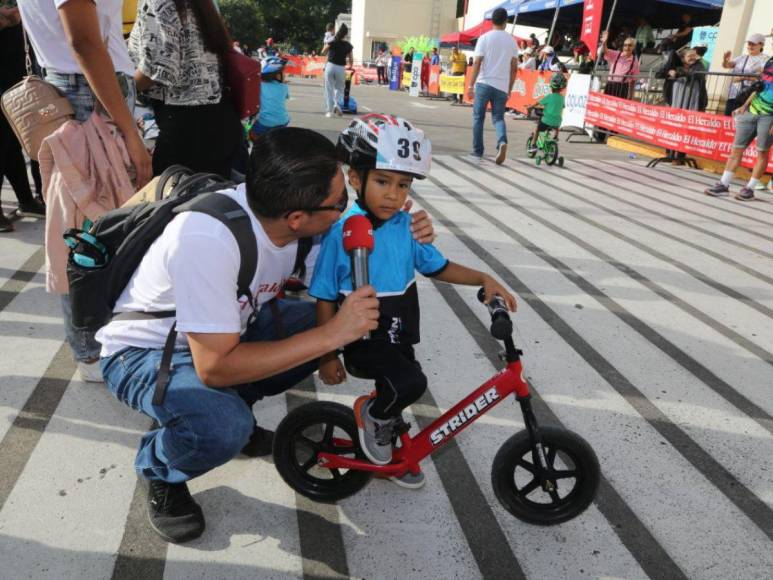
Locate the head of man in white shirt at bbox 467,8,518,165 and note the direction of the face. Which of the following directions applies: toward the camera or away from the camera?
away from the camera

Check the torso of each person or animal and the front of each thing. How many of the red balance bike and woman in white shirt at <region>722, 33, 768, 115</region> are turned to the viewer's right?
1

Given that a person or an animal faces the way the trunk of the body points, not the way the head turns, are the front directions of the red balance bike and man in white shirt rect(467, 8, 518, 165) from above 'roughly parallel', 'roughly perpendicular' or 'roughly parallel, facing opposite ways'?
roughly perpendicular

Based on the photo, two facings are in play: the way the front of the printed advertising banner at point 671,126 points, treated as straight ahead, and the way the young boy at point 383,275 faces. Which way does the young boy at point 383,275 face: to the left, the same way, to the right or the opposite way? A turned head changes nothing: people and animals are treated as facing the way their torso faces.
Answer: to the left

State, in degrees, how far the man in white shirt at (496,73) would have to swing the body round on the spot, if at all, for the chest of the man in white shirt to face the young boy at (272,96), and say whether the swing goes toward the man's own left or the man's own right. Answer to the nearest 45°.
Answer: approximately 135° to the man's own left

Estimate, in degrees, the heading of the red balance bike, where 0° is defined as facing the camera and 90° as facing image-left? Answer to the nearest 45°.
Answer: approximately 270°

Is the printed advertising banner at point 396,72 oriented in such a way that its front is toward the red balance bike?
yes

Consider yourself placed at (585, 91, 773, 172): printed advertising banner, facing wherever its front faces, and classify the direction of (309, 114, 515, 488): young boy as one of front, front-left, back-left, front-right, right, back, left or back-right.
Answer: front-left

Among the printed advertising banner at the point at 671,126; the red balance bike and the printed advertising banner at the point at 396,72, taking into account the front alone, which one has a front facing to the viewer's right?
the red balance bike

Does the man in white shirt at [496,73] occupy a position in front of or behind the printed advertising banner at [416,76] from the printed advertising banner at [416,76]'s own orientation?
in front

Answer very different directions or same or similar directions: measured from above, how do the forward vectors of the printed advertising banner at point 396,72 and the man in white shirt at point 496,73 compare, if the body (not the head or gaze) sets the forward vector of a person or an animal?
very different directions

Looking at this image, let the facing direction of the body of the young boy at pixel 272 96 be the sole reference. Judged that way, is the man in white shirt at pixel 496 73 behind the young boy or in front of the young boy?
in front

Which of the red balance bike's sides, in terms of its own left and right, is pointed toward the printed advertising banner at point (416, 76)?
left

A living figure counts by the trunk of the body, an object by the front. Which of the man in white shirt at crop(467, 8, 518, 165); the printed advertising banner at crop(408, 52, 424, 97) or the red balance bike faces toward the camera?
the printed advertising banner

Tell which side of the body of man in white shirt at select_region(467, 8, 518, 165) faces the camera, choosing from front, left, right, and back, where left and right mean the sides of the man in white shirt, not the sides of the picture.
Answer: back

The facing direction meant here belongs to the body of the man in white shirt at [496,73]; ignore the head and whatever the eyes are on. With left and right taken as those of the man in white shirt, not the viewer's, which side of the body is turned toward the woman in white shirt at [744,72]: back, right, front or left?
right

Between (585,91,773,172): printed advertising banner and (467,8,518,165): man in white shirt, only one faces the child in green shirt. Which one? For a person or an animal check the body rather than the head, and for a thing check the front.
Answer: the printed advertising banner

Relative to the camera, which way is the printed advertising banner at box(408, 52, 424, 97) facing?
toward the camera
